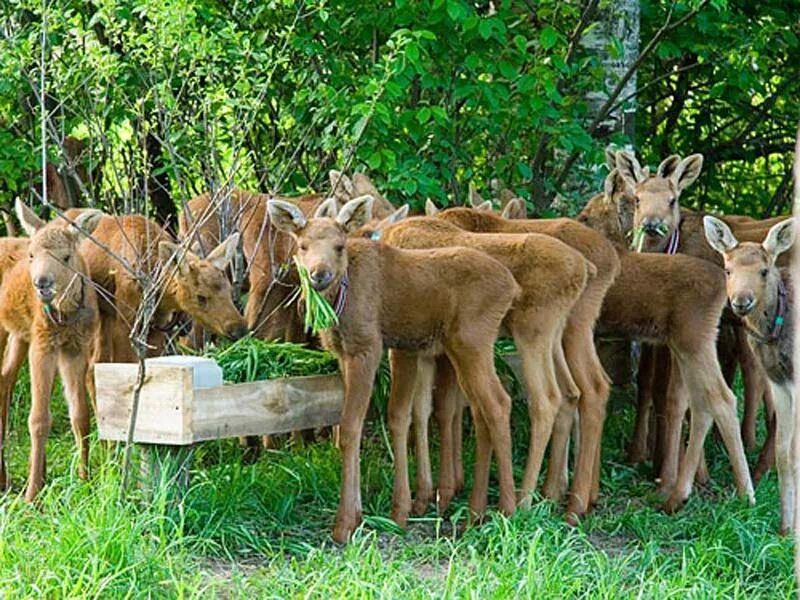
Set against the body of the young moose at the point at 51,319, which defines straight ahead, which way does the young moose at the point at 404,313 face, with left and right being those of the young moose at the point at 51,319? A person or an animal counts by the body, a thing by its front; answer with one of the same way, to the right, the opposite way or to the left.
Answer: to the right

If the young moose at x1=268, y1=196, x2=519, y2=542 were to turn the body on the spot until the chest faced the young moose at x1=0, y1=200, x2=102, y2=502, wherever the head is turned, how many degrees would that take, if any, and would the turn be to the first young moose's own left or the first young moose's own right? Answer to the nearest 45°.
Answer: approximately 45° to the first young moose's own right

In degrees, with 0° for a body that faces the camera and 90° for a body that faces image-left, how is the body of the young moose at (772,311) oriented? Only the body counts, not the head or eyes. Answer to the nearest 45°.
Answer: approximately 45°

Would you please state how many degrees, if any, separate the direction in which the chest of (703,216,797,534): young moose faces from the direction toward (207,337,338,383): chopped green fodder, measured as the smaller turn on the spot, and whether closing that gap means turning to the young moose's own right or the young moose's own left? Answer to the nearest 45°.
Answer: approximately 45° to the young moose's own right

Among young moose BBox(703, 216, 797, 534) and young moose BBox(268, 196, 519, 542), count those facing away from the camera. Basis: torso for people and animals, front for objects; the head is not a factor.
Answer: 0

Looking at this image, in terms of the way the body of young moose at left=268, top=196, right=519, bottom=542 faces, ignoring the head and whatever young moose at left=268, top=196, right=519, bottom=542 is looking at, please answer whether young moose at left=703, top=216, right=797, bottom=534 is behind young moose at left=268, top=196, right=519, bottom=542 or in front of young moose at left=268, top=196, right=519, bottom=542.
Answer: behind

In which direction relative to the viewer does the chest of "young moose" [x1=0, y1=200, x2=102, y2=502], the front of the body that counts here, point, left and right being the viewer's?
facing the viewer and to the right of the viewer
